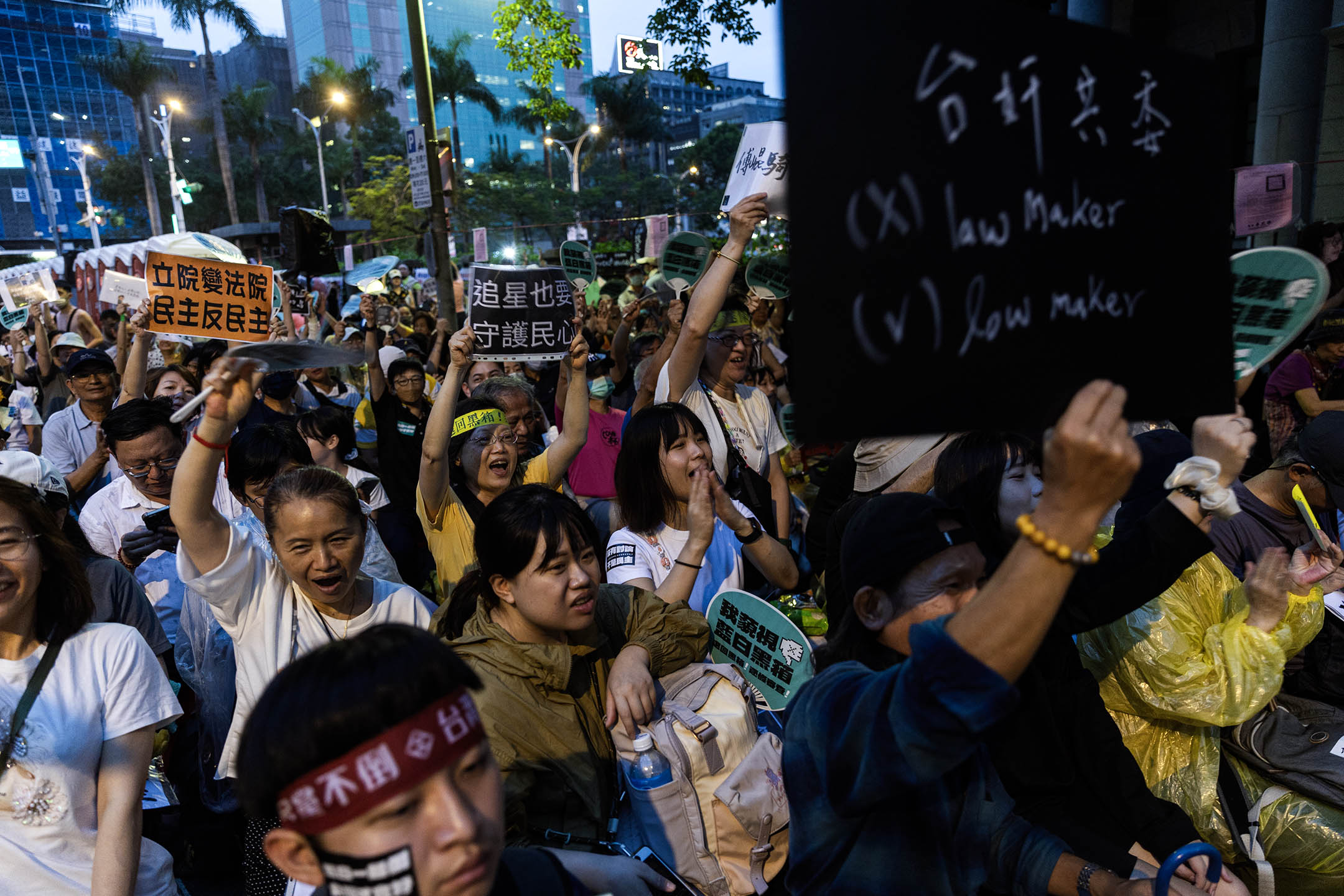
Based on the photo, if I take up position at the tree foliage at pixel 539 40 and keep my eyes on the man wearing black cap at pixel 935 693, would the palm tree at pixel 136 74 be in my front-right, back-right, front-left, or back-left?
back-right

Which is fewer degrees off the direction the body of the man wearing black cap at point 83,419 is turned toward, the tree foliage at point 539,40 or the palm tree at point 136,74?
the tree foliage

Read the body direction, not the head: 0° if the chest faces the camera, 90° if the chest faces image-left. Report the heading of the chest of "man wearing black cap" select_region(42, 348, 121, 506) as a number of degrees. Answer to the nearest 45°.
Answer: approximately 315°

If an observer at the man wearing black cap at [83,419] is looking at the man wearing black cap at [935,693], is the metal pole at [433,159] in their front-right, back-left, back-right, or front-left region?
back-left
